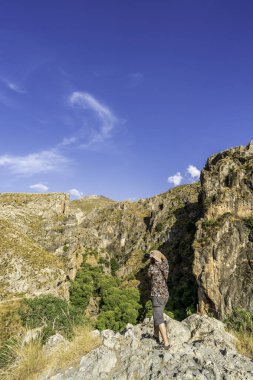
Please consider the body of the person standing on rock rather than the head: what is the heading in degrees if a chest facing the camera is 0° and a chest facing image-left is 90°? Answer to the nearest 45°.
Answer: approximately 135°

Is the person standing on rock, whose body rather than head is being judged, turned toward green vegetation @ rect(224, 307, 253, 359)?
no
